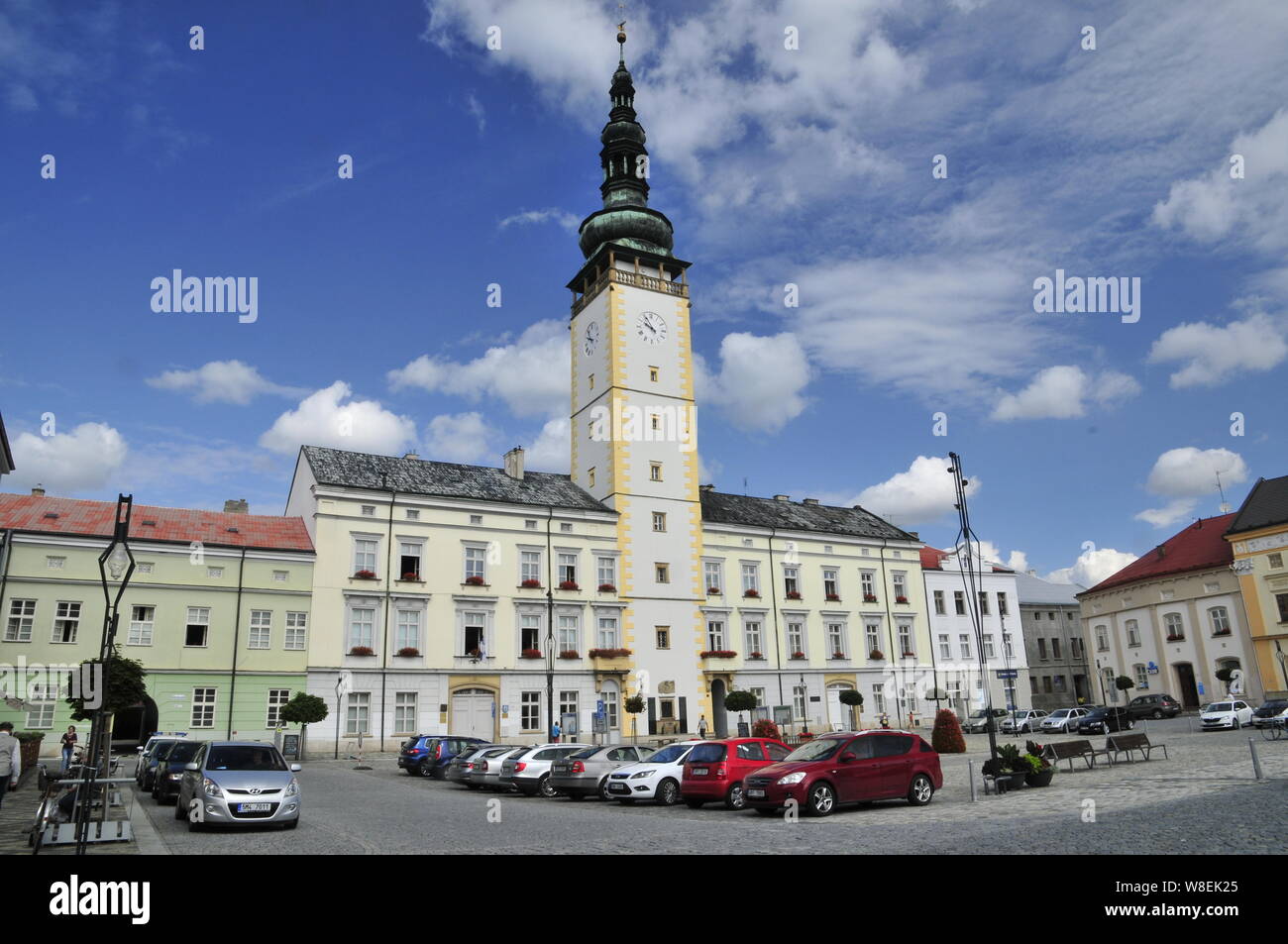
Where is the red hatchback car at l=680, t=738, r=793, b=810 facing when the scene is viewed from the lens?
facing away from the viewer and to the right of the viewer

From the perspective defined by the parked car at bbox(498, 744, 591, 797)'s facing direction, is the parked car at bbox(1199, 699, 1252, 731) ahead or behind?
ahead

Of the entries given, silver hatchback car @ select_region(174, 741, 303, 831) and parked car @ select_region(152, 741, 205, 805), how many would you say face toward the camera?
2

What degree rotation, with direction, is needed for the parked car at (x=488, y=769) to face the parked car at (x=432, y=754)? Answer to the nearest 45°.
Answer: approximately 45° to its left

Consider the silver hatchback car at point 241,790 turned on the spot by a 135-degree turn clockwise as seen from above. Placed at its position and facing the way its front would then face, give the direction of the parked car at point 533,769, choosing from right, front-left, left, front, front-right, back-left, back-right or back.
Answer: right

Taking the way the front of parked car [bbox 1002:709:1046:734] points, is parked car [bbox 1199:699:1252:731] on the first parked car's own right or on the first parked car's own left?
on the first parked car's own left

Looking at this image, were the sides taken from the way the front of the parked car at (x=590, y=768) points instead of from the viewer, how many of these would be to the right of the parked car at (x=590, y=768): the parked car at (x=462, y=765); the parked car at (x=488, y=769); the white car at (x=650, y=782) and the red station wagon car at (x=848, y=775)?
2

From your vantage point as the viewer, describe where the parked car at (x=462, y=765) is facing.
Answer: facing away from the viewer and to the right of the viewer

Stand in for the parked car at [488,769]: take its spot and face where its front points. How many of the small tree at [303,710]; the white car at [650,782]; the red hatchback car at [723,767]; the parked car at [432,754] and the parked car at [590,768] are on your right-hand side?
3

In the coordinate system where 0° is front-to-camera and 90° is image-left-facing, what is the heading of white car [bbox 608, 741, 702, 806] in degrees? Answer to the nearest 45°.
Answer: approximately 45°
